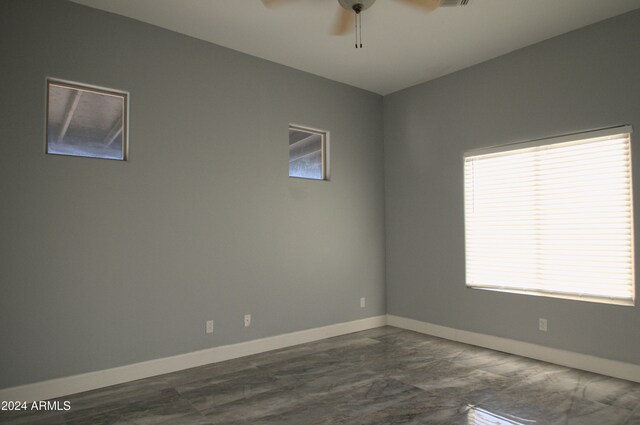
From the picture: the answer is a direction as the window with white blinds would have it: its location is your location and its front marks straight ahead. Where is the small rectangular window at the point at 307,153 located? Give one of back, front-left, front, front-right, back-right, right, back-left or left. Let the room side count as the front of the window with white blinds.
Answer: front-right

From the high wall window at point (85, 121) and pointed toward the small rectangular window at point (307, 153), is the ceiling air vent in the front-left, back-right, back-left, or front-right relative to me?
front-right

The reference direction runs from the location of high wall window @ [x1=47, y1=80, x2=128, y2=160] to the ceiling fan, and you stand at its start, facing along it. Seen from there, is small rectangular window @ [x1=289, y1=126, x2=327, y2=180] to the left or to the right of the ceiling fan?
left

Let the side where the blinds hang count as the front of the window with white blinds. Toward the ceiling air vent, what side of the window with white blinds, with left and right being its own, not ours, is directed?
front

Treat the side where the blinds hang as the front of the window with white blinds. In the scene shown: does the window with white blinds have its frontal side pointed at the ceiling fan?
yes

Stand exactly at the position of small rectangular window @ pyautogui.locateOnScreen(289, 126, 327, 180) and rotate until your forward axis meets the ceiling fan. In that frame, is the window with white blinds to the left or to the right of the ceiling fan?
left

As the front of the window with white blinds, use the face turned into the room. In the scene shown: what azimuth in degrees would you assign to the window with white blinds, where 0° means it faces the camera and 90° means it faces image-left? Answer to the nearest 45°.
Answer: approximately 45°

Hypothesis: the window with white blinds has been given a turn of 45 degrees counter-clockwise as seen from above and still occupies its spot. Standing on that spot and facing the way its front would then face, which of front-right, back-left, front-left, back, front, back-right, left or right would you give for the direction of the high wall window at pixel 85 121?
front-right
